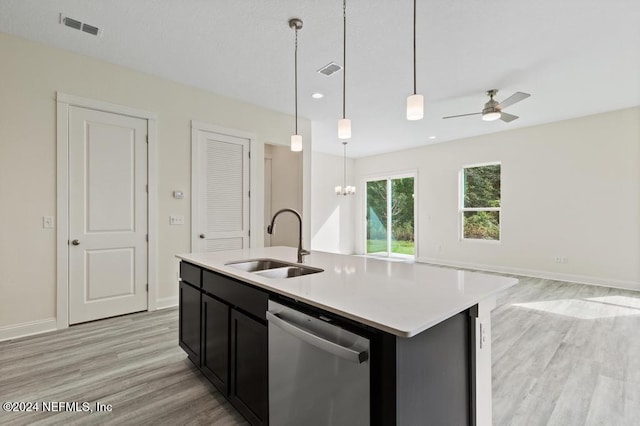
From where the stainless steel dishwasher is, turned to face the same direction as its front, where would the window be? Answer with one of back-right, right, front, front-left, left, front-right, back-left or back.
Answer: back

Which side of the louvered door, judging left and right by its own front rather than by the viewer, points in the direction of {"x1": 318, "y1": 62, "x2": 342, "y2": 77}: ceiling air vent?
front

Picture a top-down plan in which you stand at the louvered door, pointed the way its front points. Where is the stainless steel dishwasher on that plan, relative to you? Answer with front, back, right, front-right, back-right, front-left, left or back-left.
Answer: front-right

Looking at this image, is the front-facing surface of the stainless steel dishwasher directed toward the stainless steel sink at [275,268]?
no

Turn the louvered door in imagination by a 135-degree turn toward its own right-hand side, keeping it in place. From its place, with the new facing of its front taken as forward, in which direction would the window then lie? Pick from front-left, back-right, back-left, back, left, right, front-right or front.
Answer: back

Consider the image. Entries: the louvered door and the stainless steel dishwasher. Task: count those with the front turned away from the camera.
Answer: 0

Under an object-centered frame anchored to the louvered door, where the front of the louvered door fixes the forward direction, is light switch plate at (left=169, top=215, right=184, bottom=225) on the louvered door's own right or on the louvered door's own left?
on the louvered door's own right

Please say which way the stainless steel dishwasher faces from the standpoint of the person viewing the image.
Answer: facing the viewer and to the left of the viewer

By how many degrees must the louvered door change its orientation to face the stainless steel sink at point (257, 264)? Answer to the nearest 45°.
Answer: approximately 45° to its right

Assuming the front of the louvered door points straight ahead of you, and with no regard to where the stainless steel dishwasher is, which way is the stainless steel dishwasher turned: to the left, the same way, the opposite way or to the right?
to the right

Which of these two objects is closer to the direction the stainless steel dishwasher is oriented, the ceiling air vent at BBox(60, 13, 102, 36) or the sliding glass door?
the ceiling air vent

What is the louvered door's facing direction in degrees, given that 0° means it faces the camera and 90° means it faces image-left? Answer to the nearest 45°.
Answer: approximately 315°

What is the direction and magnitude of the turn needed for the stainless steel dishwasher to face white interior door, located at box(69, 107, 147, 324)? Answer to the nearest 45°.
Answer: approximately 90° to its right

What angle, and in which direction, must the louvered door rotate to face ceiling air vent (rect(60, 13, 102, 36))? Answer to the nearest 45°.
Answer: approximately 90° to its right
